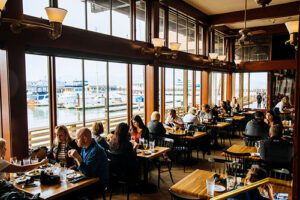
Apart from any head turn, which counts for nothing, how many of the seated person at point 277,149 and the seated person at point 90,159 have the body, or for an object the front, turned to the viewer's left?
1

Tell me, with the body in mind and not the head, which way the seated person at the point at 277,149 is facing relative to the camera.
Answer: away from the camera

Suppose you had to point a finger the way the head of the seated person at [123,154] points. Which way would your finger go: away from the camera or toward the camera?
away from the camera

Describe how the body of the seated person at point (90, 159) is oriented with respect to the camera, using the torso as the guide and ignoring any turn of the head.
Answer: to the viewer's left

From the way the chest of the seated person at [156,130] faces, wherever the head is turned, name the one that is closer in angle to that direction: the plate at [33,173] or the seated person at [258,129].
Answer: the seated person
